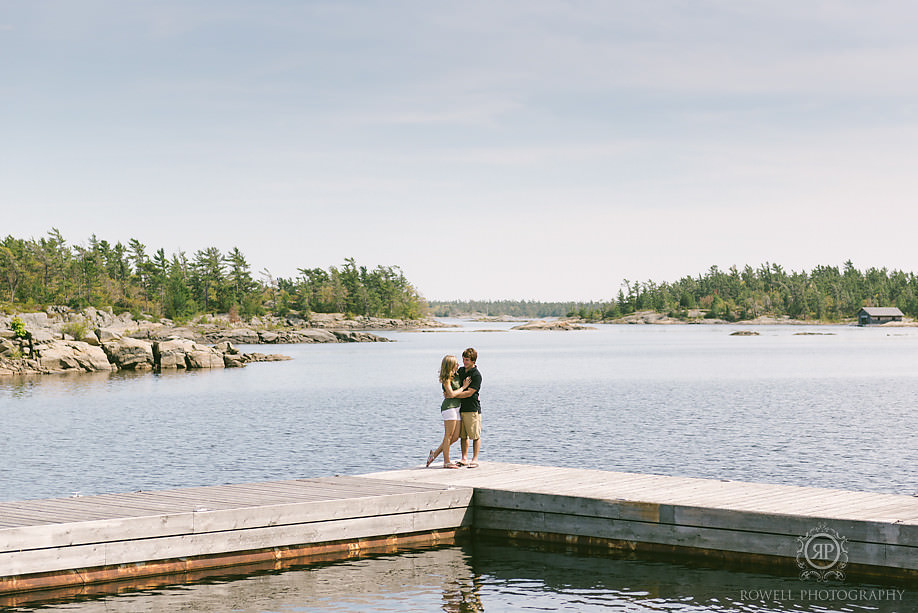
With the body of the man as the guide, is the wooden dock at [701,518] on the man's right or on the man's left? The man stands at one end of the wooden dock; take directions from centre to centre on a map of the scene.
on the man's left

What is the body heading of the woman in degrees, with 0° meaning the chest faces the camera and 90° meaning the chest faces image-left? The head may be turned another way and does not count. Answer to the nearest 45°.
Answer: approximately 270°

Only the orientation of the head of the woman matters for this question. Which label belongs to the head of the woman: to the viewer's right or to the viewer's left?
to the viewer's right

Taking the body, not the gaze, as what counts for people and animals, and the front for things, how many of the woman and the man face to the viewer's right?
1

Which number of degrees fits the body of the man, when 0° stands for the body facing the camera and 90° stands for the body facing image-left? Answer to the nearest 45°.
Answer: approximately 45°
